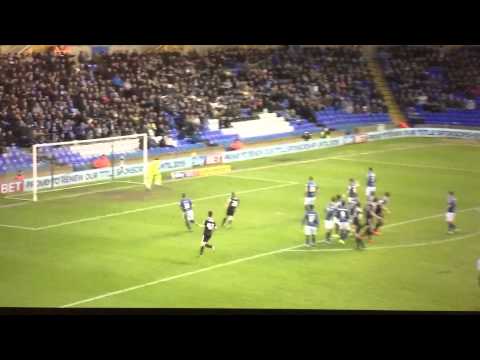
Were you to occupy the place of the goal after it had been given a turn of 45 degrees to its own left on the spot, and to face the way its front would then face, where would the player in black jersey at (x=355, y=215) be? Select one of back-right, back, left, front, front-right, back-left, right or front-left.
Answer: front-right

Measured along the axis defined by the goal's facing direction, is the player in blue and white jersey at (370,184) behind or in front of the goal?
in front

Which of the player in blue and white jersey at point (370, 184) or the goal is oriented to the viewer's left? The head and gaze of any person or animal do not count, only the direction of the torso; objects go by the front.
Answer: the player in blue and white jersey

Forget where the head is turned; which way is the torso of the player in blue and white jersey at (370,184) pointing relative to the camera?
to the viewer's left

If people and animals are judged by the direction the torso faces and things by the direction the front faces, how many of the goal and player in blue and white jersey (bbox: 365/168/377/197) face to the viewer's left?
1

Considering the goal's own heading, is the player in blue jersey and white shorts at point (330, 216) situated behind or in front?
in front

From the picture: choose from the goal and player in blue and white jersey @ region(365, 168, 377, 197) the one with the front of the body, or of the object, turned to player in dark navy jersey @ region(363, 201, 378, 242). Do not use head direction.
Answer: the goal

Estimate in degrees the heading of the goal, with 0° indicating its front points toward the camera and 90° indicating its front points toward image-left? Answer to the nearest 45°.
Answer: approximately 315°

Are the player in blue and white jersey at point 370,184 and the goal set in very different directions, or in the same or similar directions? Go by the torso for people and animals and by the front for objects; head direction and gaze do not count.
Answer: very different directions

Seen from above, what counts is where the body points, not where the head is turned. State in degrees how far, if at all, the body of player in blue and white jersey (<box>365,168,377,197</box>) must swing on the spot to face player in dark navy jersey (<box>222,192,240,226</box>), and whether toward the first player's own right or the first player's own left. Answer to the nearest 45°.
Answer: approximately 45° to the first player's own left

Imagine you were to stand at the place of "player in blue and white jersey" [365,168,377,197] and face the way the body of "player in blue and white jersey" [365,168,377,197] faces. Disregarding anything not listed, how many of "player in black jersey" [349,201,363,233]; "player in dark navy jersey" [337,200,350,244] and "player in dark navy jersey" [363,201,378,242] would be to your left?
3

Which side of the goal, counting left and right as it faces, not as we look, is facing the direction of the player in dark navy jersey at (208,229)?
front
